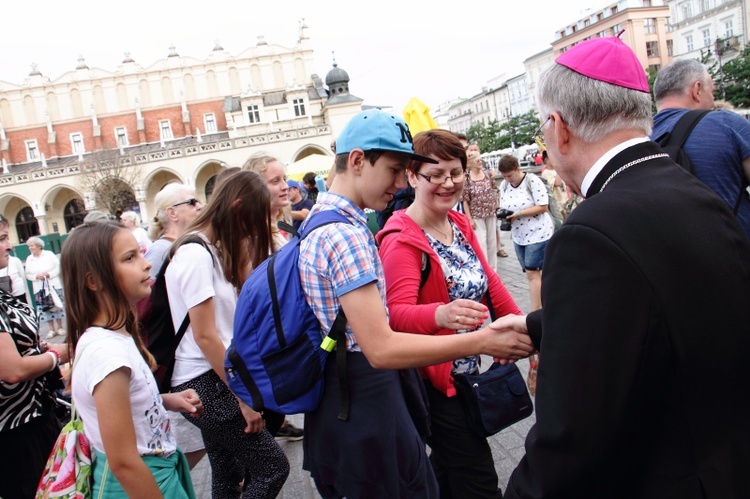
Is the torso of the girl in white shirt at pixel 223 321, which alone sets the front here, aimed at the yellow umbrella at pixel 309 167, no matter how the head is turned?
no

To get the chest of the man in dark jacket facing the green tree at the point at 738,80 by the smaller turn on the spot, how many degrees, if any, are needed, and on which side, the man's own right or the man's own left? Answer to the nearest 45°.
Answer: approximately 45° to the man's own right

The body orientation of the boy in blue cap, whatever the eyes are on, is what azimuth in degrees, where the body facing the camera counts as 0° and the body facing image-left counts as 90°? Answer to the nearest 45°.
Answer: approximately 270°

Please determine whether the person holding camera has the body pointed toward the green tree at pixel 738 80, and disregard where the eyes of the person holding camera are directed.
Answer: no

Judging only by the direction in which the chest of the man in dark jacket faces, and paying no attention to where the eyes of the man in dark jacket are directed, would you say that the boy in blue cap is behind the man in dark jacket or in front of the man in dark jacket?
in front

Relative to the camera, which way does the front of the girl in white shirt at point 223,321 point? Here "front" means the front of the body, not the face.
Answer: to the viewer's right

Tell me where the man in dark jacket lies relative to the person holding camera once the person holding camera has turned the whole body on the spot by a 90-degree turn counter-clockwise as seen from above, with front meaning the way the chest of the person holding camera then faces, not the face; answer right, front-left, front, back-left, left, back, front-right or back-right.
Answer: front-right

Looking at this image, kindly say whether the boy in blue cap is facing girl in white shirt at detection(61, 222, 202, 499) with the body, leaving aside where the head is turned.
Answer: no

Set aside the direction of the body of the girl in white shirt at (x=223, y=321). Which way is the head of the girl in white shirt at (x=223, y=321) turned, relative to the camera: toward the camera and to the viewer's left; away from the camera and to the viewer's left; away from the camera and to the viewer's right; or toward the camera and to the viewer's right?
away from the camera and to the viewer's right

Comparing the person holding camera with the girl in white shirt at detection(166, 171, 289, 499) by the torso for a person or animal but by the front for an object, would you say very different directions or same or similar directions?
very different directions

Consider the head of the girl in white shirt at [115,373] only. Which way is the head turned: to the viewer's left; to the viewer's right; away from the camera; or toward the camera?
to the viewer's right

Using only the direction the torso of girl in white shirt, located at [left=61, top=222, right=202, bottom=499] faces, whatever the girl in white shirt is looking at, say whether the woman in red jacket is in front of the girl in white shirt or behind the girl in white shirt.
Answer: in front

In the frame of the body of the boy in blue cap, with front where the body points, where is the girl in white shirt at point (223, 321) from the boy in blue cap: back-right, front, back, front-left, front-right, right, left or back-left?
back-left

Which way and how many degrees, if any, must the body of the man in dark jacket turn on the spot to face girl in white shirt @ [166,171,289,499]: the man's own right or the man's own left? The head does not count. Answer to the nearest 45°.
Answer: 0° — they already face them
